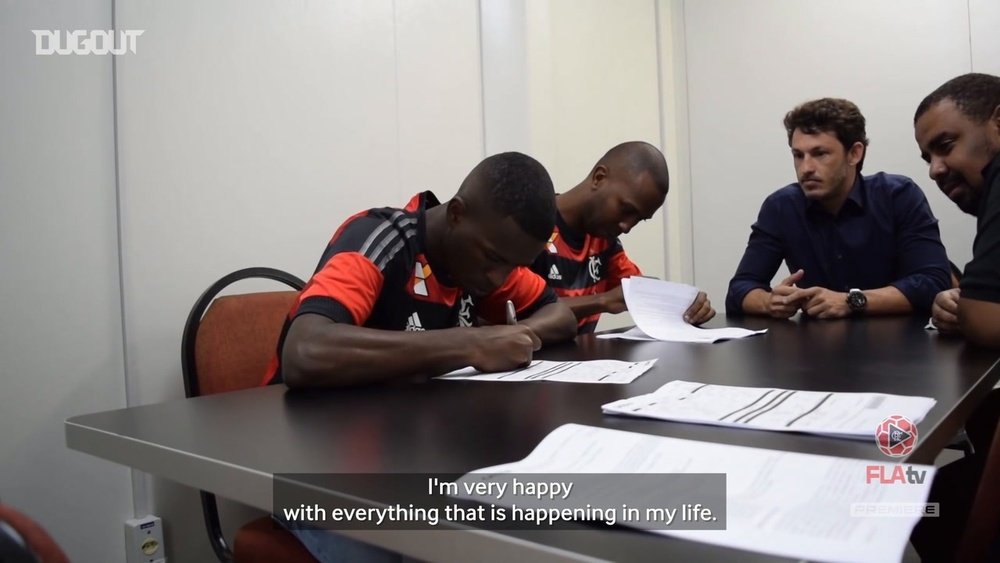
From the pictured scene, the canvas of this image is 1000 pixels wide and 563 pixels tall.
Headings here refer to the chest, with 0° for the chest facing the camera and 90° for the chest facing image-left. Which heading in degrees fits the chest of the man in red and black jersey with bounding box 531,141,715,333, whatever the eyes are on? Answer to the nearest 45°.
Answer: approximately 315°

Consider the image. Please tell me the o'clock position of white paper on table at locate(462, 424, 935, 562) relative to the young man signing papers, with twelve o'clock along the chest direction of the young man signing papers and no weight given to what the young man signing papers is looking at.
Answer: The white paper on table is roughly at 1 o'clock from the young man signing papers.

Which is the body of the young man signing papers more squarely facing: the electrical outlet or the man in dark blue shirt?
the man in dark blue shirt

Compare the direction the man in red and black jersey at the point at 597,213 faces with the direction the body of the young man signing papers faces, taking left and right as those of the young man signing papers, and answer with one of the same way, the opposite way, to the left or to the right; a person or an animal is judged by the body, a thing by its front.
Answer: the same way

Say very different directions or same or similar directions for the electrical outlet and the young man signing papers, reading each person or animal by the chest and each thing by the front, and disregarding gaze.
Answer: same or similar directions

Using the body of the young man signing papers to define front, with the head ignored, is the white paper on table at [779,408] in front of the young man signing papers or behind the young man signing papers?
in front

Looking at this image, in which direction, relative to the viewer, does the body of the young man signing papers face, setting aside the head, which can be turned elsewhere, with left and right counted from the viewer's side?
facing the viewer and to the right of the viewer

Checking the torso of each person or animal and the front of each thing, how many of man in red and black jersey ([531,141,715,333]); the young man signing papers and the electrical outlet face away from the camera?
0

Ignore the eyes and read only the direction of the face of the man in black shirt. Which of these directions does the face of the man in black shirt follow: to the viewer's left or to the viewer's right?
to the viewer's left

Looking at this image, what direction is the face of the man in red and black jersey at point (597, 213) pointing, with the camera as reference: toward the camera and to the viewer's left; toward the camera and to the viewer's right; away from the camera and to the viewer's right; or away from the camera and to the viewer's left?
toward the camera and to the viewer's right

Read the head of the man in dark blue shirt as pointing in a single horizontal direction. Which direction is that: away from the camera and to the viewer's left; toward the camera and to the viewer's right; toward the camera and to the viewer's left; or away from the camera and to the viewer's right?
toward the camera and to the viewer's left

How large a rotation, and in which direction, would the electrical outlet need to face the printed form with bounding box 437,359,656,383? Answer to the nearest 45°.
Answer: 0° — it already faces it

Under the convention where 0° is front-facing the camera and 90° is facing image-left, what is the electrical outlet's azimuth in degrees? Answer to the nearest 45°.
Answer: approximately 315°

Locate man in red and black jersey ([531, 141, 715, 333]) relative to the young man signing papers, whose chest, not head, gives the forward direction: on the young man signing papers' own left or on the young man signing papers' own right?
on the young man signing papers' own left

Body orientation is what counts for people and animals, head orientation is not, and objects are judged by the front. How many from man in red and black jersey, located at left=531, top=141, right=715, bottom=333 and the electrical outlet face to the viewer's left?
0
